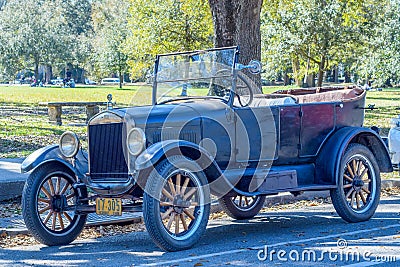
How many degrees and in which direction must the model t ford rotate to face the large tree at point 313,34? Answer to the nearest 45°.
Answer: approximately 135° to its right

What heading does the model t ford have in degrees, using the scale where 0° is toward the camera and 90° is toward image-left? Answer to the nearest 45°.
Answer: approximately 45°

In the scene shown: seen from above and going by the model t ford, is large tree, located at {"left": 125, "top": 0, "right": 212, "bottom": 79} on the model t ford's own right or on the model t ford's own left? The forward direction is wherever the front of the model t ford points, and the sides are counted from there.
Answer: on the model t ford's own right
